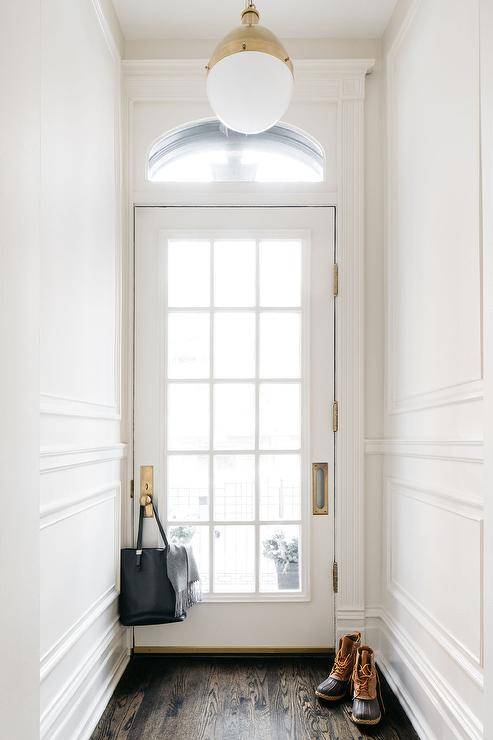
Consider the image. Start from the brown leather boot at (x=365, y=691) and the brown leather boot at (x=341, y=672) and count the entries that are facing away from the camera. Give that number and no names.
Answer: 0

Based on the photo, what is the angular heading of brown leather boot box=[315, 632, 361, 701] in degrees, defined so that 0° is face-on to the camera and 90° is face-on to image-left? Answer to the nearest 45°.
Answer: approximately 45°

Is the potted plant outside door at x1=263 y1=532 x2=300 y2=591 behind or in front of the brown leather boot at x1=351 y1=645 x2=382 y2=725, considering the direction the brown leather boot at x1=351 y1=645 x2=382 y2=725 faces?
behind

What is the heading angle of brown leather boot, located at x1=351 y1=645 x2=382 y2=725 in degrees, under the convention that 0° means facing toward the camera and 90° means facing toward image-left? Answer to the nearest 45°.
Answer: approximately 0°
